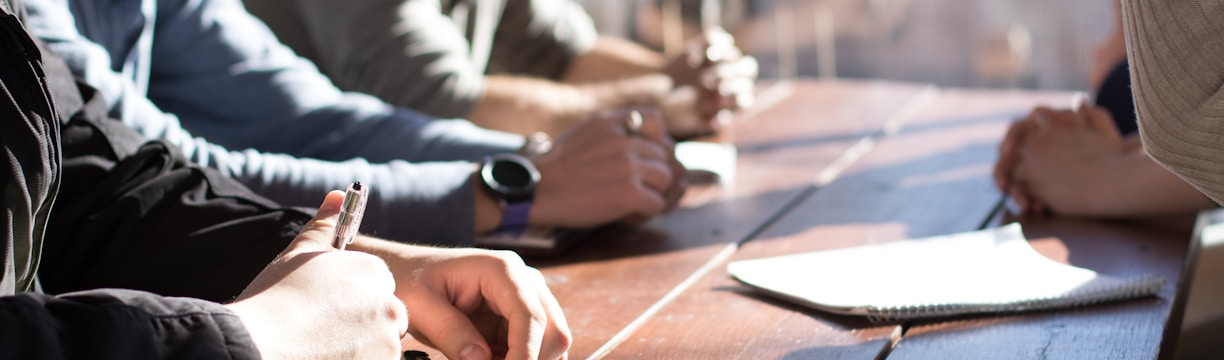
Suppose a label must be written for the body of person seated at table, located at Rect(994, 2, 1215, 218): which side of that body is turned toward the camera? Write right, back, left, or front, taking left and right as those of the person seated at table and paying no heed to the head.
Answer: left

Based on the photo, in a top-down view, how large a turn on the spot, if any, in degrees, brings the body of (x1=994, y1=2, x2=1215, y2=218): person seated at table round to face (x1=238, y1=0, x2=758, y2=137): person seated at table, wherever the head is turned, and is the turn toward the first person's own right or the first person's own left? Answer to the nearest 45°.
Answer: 0° — they already face them

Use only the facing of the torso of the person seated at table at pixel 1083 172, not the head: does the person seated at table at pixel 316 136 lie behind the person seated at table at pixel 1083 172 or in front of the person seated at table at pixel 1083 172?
in front

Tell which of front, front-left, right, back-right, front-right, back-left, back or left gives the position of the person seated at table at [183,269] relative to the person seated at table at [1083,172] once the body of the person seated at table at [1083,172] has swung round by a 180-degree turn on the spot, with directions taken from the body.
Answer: back-right
